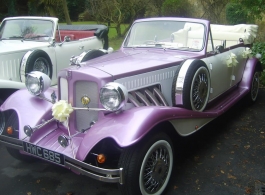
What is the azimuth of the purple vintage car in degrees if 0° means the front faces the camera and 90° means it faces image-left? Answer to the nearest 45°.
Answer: approximately 45°

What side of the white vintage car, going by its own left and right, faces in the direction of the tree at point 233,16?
back

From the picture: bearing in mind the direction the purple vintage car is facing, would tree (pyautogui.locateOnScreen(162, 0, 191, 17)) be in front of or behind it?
behind

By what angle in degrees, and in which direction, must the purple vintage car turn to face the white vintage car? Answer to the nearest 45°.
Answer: approximately 90° to its right

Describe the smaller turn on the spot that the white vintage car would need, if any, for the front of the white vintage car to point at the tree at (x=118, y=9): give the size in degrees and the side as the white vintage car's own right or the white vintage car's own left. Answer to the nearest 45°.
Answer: approximately 135° to the white vintage car's own right

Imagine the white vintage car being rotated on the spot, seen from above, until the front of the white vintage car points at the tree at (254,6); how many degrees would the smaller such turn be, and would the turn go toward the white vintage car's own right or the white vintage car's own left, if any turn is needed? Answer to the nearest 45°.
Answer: approximately 135° to the white vintage car's own left

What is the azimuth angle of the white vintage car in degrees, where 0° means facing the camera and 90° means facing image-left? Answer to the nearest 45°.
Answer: approximately 45°

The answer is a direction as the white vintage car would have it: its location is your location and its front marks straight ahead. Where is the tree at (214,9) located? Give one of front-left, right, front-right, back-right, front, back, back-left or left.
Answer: back

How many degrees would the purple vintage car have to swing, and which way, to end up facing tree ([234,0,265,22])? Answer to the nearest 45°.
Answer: approximately 180°

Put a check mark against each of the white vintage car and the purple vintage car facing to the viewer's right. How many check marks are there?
0

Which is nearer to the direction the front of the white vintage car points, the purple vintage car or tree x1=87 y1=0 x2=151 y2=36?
the purple vintage car
